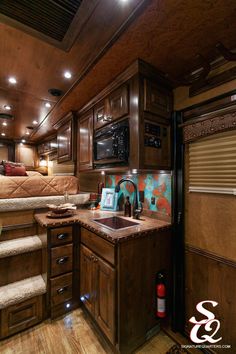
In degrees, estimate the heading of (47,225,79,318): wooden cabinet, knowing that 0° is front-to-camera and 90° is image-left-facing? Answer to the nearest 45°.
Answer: approximately 315°
